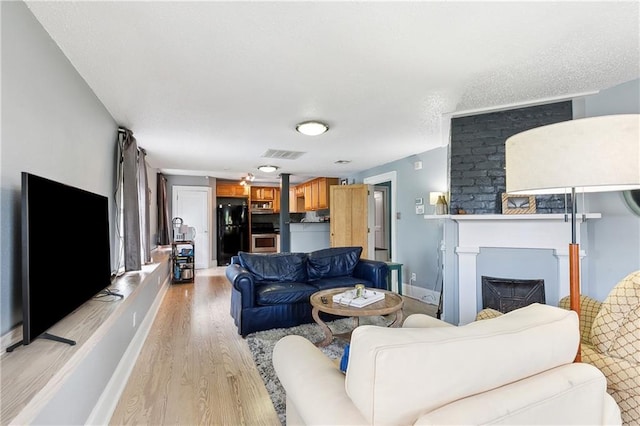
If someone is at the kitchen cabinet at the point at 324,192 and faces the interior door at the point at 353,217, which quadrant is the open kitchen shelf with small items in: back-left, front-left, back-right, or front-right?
back-right

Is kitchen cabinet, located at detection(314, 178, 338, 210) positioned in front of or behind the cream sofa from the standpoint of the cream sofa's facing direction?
in front

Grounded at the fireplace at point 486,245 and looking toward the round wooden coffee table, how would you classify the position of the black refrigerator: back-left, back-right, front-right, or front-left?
front-right

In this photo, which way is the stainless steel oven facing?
toward the camera

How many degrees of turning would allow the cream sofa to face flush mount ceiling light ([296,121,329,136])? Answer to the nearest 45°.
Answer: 0° — it already faces it

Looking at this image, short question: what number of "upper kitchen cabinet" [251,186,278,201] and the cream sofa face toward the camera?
1

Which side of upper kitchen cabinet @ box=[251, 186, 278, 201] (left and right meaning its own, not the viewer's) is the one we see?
front

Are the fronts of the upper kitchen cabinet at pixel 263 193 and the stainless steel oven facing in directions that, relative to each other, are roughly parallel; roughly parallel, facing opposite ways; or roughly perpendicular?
roughly parallel

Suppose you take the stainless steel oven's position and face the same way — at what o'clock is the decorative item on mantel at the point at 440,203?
The decorative item on mantel is roughly at 11 o'clock from the stainless steel oven.

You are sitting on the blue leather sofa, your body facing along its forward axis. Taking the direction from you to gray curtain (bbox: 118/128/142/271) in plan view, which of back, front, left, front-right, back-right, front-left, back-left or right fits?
back-right

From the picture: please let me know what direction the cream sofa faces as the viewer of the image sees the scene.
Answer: facing away from the viewer and to the left of the viewer

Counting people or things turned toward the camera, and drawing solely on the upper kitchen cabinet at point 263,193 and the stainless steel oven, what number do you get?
2

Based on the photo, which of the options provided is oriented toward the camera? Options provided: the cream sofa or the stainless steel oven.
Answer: the stainless steel oven

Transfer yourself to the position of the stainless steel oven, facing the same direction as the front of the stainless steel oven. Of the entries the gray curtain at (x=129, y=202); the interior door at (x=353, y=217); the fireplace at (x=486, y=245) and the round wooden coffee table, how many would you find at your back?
0

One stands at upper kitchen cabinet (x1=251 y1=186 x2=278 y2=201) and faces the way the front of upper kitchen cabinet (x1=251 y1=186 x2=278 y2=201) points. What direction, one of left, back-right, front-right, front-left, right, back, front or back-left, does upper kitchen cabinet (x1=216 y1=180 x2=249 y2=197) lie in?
front-right

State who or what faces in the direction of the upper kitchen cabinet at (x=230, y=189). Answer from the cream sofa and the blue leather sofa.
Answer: the cream sofa

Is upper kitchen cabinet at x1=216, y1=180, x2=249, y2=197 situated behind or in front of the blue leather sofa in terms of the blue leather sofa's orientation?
behind

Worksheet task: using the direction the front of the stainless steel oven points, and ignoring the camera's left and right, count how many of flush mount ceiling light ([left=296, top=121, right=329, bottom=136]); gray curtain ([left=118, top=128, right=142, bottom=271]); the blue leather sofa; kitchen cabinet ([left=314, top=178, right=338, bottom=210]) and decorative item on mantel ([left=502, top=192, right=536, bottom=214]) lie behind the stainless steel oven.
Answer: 0

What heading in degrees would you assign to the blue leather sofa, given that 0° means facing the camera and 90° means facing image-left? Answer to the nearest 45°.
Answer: approximately 315°

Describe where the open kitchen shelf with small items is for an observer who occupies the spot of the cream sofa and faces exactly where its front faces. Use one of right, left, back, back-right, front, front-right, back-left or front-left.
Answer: front

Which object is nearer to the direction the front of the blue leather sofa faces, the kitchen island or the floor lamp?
the floor lamp

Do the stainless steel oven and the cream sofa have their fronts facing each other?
yes
